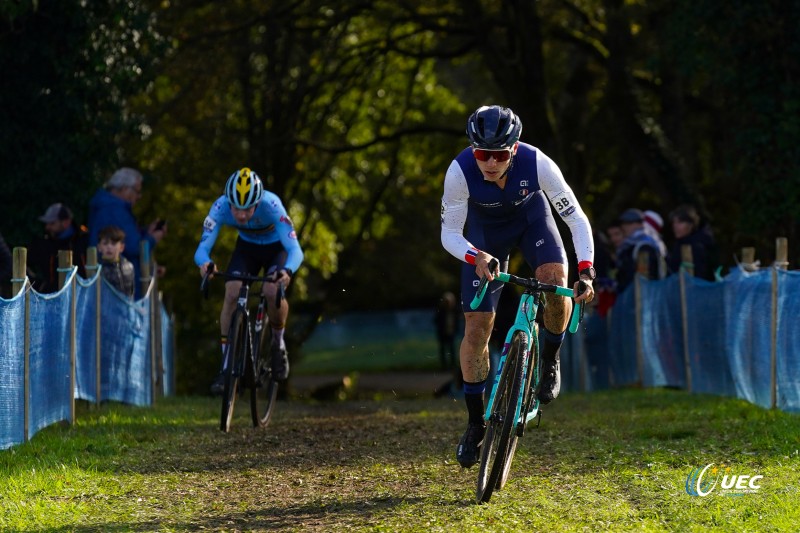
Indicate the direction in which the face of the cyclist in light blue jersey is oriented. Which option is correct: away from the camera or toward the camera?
toward the camera

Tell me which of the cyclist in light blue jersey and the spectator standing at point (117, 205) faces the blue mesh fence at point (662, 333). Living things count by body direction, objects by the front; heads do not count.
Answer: the spectator standing

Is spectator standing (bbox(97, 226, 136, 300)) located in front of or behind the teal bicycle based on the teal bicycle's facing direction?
behind

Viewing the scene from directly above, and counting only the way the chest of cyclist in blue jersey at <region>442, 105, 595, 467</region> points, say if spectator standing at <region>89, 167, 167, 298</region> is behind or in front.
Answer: behind

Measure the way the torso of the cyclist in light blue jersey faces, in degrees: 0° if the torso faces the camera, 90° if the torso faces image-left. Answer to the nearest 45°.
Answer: approximately 0°

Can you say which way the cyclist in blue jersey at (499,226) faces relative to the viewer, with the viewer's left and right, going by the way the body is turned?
facing the viewer

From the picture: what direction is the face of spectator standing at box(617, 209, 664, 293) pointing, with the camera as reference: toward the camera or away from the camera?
toward the camera

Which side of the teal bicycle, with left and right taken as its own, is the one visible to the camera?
front

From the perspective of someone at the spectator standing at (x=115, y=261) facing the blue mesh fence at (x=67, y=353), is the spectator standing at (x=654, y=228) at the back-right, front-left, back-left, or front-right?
back-left

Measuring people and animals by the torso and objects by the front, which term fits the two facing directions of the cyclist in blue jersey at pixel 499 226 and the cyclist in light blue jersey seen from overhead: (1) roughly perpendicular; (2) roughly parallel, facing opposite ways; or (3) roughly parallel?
roughly parallel

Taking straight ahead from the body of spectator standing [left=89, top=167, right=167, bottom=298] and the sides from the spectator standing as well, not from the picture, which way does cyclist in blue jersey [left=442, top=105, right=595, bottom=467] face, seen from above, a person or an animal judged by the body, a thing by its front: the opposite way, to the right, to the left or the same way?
to the right

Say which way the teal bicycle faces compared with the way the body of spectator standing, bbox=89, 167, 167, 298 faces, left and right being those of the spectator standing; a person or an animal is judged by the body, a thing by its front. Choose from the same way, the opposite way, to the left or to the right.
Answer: to the right

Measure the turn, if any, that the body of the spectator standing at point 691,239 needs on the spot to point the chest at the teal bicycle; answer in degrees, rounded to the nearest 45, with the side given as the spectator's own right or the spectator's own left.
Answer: approximately 45° to the spectator's own left

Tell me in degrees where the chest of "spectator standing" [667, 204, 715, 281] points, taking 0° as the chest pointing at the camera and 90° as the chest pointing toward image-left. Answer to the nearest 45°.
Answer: approximately 45°

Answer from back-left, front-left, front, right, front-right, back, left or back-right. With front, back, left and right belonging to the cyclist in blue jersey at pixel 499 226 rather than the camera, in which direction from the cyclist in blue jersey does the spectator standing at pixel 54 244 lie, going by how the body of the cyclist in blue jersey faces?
back-right

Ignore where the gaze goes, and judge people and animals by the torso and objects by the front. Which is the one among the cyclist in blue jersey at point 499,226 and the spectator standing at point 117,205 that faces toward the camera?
the cyclist in blue jersey

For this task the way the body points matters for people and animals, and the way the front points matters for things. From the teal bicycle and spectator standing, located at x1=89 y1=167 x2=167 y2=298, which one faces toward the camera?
the teal bicycle

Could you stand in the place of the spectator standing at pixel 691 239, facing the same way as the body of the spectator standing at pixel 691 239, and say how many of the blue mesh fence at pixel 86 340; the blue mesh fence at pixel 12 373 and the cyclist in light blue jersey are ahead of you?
3

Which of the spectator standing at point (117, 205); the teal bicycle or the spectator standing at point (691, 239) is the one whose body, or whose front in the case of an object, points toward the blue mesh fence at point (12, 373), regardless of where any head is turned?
the spectator standing at point (691, 239)

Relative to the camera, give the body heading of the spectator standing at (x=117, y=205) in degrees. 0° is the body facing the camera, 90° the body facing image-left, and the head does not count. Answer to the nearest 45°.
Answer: approximately 270°
